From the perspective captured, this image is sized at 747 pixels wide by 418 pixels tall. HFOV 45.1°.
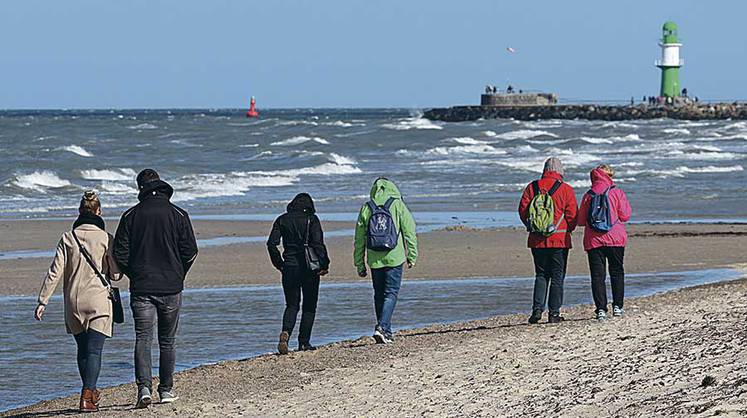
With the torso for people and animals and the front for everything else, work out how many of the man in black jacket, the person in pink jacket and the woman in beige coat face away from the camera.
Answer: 3

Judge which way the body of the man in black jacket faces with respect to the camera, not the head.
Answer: away from the camera

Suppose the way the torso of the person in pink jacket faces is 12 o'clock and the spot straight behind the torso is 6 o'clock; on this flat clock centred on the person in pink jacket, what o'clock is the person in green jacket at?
The person in green jacket is roughly at 8 o'clock from the person in pink jacket.

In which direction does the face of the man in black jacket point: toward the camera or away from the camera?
away from the camera

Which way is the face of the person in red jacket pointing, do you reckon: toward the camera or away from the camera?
away from the camera

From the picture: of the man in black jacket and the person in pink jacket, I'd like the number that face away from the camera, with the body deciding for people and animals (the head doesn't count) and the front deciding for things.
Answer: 2

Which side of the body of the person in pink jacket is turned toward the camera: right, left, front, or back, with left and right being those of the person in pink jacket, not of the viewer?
back

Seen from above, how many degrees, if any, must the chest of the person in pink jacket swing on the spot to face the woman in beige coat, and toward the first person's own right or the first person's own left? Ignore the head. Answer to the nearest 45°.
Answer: approximately 135° to the first person's own left

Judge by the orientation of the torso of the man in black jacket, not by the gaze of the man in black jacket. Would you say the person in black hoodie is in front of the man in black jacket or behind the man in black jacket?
in front

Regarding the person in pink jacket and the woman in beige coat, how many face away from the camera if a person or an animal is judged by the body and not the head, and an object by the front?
2

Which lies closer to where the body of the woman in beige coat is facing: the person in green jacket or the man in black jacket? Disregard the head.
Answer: the person in green jacket

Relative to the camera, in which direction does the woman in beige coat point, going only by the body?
away from the camera

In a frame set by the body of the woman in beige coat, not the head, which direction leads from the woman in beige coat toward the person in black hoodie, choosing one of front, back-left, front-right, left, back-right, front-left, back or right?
front-right
